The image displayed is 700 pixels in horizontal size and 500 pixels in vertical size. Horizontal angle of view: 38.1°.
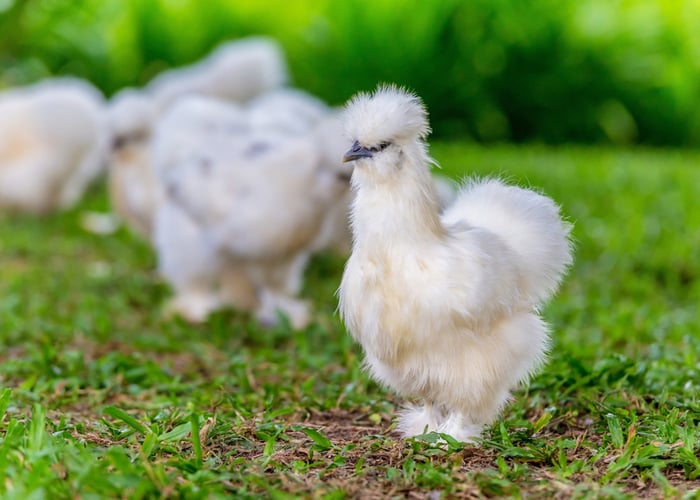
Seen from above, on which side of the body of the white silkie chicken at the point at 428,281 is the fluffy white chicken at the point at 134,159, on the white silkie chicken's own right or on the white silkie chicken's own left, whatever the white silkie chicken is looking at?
on the white silkie chicken's own right

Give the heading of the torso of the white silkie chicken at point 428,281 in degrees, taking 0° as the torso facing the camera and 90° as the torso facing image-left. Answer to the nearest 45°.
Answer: approximately 45°

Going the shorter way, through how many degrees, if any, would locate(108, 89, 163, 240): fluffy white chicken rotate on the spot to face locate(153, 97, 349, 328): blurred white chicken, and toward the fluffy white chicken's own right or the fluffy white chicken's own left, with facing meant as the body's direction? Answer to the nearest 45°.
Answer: approximately 135° to the fluffy white chicken's own left
